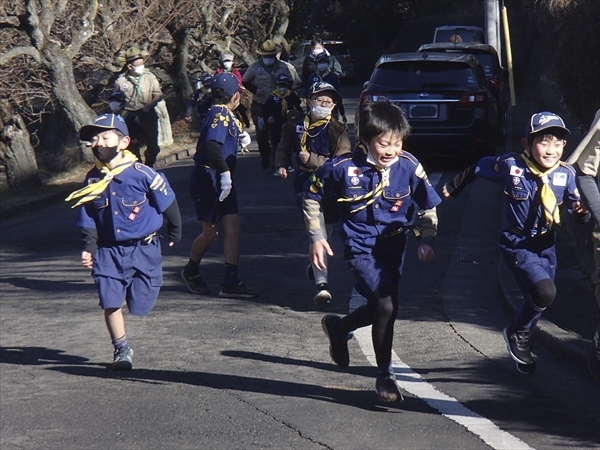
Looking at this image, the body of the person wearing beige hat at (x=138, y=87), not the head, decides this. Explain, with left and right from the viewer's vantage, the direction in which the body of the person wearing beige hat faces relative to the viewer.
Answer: facing the viewer

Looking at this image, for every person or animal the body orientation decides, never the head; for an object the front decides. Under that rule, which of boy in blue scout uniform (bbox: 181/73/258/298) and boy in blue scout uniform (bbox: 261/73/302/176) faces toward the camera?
boy in blue scout uniform (bbox: 261/73/302/176)

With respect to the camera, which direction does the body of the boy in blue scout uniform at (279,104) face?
toward the camera

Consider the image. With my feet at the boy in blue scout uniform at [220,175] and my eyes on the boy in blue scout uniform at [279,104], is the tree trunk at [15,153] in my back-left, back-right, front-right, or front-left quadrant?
front-left

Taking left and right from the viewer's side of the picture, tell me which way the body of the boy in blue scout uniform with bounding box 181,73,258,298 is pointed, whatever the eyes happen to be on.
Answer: facing to the right of the viewer

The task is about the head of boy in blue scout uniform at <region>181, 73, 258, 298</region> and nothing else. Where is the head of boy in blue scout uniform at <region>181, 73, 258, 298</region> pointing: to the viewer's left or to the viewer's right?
to the viewer's right

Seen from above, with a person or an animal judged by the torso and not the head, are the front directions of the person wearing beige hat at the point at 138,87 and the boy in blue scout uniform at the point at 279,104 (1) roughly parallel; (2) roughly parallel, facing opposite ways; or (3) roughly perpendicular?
roughly parallel

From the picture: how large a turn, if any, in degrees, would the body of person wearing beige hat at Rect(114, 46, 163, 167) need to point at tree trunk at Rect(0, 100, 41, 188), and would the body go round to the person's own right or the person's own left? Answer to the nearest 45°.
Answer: approximately 45° to the person's own right

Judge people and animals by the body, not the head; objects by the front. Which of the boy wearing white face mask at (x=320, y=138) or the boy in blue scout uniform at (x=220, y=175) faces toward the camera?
the boy wearing white face mask

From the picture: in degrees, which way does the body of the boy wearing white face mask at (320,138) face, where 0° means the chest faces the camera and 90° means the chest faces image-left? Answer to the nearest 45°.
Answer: approximately 0°

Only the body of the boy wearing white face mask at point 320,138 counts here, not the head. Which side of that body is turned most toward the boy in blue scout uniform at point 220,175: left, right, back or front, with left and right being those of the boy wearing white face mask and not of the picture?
right

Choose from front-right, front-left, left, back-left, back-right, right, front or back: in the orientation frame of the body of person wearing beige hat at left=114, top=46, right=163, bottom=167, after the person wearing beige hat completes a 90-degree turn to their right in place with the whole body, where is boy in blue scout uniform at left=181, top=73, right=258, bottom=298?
left
